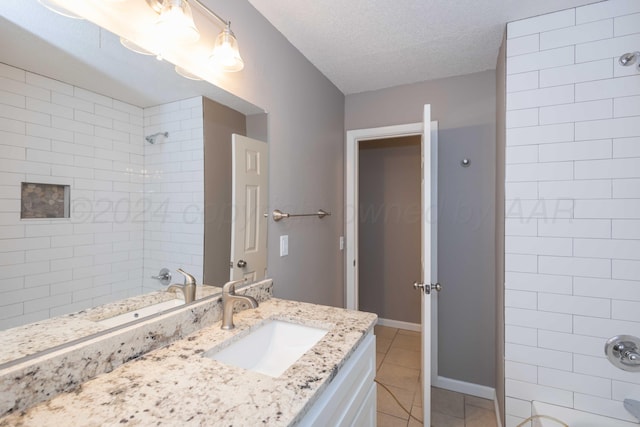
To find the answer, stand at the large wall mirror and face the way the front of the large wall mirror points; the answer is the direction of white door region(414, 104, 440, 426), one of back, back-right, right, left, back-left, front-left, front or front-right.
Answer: front-left

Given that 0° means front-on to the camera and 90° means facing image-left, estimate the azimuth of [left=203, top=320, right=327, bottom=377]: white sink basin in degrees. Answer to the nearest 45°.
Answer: approximately 315°

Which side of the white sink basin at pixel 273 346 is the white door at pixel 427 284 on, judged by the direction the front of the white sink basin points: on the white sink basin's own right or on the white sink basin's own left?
on the white sink basin's own left

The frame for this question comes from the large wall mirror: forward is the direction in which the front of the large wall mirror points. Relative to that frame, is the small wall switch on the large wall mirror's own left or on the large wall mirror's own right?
on the large wall mirror's own left

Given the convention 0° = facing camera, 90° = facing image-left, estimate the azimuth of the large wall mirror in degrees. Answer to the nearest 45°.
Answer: approximately 315°

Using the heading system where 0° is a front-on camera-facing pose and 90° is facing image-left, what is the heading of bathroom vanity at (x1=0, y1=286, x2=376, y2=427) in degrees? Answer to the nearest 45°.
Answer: approximately 315°

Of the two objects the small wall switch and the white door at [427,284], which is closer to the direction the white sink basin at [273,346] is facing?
the white door
